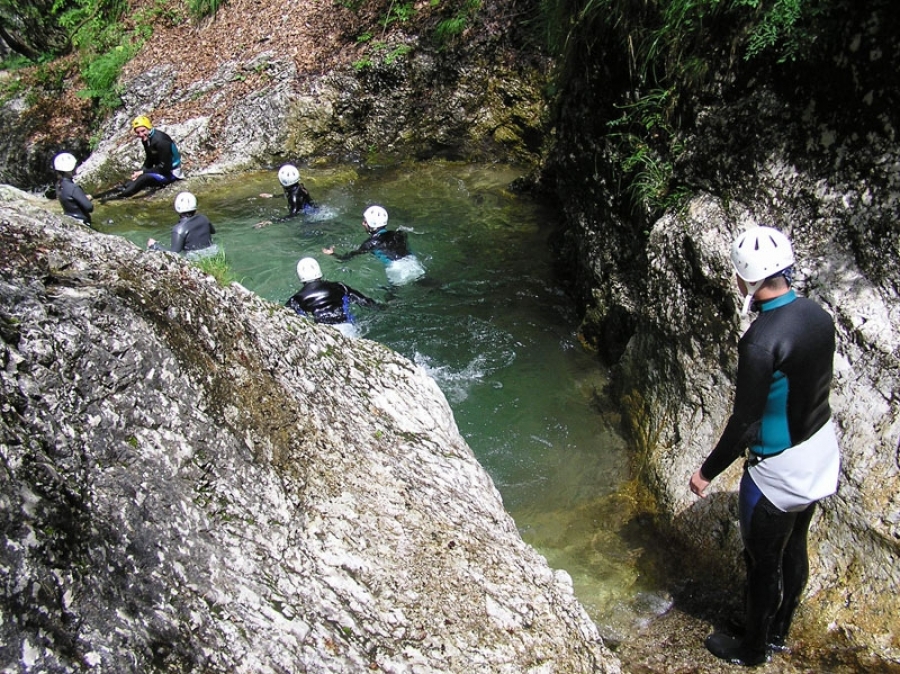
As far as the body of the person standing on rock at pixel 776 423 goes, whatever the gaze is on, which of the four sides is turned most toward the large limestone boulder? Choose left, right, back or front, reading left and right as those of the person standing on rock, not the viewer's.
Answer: left

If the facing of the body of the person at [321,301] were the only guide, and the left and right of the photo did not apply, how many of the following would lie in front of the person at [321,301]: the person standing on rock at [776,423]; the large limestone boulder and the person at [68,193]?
1

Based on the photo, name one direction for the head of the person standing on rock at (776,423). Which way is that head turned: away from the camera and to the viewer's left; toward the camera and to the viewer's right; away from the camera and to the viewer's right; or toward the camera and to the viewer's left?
away from the camera and to the viewer's left

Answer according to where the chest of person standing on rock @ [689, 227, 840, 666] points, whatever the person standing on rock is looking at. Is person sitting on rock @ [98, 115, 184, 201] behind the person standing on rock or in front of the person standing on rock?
in front

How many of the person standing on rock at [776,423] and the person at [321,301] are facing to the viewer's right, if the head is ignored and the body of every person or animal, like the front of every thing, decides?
0

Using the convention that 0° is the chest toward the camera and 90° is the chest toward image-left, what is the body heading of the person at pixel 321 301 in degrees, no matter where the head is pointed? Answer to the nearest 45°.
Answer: approximately 135°

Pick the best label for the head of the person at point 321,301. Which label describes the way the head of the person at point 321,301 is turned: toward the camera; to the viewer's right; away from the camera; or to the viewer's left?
away from the camera

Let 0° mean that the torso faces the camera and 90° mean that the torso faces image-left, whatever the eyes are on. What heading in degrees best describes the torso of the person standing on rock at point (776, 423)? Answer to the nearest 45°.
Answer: approximately 135°
